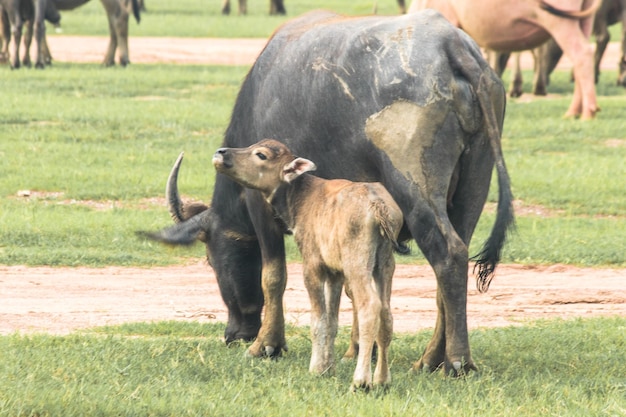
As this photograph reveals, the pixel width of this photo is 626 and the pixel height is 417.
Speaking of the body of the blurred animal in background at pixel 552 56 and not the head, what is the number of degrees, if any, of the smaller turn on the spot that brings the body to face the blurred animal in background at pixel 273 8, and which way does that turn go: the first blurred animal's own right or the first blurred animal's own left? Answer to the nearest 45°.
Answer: approximately 45° to the first blurred animal's own right

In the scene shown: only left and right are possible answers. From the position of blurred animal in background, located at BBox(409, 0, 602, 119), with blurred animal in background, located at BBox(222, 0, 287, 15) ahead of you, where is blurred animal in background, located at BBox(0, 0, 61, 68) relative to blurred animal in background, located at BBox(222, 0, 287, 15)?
left

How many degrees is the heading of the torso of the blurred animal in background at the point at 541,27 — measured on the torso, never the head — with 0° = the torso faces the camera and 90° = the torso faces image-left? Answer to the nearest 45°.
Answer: approximately 90°

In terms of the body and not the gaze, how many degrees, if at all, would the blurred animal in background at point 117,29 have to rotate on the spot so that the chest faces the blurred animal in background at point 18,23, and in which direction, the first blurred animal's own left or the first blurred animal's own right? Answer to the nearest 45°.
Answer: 0° — it already faces it

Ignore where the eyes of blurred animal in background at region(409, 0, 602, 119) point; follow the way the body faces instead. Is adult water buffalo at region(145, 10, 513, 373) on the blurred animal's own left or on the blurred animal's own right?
on the blurred animal's own left

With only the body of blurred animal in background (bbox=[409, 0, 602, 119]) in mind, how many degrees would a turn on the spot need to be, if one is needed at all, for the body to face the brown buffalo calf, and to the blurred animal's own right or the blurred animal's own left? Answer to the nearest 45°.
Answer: approximately 90° to the blurred animal's own left

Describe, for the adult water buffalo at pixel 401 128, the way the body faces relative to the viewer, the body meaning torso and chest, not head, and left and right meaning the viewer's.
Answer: facing away from the viewer and to the left of the viewer

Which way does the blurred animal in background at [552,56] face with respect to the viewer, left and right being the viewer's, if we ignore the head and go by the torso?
facing to the left of the viewer

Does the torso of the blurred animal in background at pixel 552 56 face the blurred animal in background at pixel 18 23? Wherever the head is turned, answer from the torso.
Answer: yes

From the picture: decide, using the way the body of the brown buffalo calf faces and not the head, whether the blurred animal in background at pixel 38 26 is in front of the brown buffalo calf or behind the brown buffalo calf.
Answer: in front

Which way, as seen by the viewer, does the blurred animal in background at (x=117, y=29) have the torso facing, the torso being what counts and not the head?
to the viewer's left

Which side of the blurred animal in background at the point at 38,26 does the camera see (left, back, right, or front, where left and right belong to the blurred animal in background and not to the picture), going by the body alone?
left

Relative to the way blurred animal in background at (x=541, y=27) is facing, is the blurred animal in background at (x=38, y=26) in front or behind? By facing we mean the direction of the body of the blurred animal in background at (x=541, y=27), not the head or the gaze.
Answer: in front
